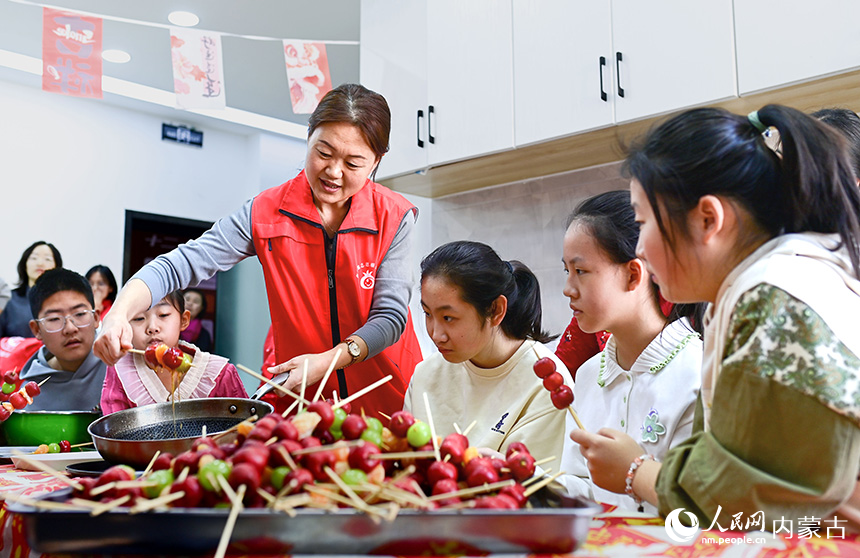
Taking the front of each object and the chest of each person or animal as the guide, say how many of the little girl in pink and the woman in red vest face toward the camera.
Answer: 2

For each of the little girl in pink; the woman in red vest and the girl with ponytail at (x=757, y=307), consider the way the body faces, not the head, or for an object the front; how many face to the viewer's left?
1

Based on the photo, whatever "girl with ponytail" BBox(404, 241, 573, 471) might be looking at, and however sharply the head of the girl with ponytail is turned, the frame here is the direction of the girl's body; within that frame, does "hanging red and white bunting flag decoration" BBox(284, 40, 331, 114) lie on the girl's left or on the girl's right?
on the girl's right

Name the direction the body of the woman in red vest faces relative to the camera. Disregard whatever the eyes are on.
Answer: toward the camera

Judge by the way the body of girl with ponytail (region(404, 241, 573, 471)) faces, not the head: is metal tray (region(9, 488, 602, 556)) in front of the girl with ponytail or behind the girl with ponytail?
in front

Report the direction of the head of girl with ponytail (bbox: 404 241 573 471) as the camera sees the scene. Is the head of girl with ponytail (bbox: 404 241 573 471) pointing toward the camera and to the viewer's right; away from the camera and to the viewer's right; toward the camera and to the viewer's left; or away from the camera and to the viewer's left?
toward the camera and to the viewer's left

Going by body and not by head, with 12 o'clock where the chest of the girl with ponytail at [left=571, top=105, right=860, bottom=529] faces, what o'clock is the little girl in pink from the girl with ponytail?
The little girl in pink is roughly at 1 o'clock from the girl with ponytail.

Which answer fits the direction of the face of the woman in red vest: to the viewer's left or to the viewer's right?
to the viewer's left

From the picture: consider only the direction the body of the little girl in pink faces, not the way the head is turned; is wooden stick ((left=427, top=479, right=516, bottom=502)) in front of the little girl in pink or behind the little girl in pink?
in front

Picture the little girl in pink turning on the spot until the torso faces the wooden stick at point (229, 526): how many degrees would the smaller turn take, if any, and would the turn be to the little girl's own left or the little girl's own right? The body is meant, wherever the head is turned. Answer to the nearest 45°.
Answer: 0° — they already face it

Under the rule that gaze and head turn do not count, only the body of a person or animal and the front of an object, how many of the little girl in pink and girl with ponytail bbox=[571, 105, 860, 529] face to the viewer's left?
1

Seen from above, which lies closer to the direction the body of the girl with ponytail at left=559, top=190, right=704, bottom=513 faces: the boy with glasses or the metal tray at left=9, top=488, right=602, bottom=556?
the metal tray

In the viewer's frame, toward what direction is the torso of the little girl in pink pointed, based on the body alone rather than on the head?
toward the camera

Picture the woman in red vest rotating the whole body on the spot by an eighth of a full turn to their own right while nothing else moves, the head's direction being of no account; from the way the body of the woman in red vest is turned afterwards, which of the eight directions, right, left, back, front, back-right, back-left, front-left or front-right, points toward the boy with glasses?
right

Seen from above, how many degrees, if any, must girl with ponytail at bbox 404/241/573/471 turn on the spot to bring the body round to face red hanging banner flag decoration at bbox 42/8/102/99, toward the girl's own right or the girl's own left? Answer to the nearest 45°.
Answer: approximately 90° to the girl's own right

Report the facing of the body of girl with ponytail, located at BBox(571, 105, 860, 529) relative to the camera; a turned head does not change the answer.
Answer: to the viewer's left
